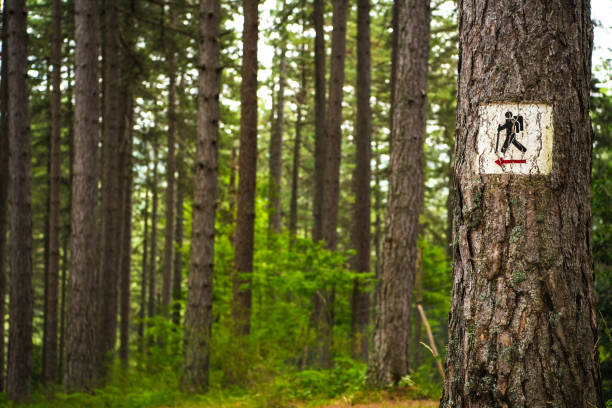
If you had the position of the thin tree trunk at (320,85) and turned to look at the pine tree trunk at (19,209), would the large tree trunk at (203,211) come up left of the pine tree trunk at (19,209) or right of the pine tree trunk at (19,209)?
left

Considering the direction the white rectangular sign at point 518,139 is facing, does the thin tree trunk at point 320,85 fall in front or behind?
behind

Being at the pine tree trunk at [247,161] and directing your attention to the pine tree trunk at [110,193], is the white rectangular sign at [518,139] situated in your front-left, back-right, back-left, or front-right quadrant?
back-left

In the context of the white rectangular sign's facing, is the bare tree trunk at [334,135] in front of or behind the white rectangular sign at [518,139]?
behind

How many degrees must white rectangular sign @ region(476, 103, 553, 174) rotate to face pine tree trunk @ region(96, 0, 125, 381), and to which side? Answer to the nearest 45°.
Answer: approximately 135° to its right

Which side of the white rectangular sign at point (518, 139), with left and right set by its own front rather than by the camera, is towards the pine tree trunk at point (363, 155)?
back

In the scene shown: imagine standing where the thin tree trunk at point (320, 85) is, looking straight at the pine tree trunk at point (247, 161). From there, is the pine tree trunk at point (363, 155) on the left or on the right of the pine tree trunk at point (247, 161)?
left

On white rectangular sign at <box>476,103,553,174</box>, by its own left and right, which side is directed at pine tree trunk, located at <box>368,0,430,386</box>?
back

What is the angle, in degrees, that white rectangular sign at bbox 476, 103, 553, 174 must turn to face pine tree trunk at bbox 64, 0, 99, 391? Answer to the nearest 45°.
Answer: approximately 135° to its right

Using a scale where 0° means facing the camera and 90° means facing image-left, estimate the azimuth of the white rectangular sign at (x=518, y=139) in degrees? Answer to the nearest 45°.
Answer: approximately 0°
